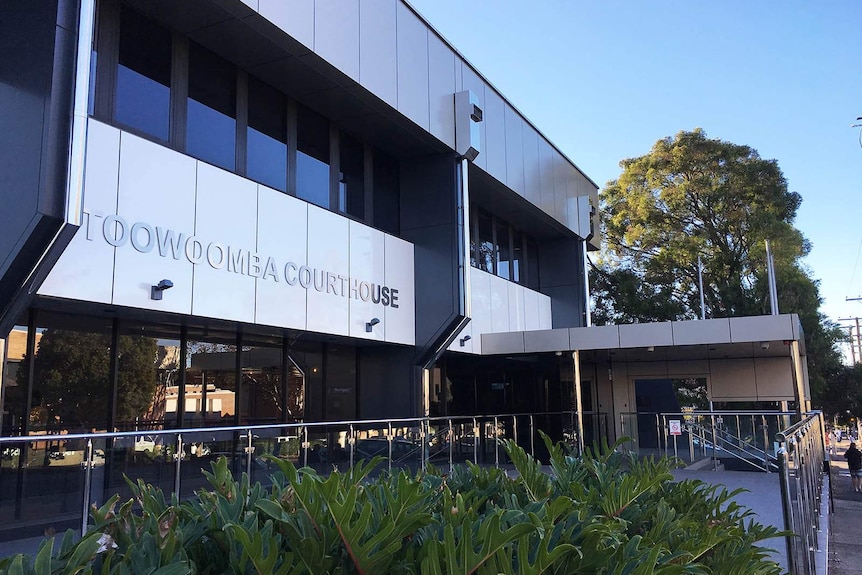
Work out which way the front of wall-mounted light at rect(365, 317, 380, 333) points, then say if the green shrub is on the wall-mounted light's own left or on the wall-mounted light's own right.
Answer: on the wall-mounted light's own right

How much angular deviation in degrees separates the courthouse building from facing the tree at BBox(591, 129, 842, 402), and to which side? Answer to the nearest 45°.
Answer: approximately 90° to its left

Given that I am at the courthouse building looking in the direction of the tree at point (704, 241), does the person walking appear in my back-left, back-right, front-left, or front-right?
front-right

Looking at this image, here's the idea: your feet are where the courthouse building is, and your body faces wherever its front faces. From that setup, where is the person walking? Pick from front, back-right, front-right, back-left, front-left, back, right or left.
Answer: left

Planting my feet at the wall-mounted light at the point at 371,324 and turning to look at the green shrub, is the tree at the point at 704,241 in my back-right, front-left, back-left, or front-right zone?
back-left

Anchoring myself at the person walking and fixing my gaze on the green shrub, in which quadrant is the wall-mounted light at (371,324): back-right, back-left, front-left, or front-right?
front-right

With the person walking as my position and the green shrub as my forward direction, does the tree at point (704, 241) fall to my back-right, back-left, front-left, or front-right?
back-right

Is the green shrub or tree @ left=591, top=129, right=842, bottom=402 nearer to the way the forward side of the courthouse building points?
the green shrub

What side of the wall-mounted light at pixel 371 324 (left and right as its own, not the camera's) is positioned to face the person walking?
left

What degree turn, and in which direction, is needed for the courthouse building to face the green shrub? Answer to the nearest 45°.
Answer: approximately 45° to its right

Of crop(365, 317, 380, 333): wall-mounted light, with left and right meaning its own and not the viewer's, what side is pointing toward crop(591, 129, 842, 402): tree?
left

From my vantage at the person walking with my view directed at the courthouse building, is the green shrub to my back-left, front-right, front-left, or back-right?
front-left

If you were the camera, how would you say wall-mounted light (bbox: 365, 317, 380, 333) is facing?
facing the viewer and to the right of the viewer
